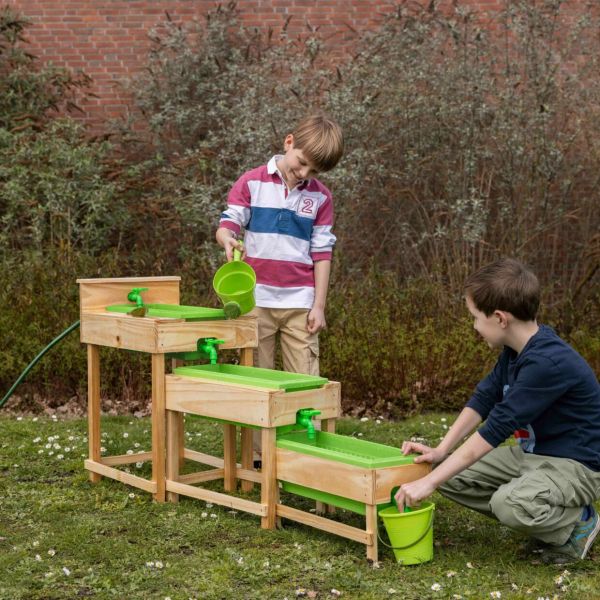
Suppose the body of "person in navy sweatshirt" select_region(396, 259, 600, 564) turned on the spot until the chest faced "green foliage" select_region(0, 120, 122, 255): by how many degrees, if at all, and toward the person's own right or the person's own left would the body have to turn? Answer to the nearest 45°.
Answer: approximately 45° to the person's own right

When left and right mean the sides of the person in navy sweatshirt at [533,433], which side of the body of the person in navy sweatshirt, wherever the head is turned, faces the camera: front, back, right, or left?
left

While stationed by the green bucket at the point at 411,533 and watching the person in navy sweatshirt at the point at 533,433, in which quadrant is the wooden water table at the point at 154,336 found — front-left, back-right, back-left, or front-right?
back-left

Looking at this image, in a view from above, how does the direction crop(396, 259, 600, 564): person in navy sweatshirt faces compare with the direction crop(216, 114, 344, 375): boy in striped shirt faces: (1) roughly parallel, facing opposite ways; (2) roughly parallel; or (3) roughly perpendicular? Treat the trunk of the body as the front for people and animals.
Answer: roughly perpendicular

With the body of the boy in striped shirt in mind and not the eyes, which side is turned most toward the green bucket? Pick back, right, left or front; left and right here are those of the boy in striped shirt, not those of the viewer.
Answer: front

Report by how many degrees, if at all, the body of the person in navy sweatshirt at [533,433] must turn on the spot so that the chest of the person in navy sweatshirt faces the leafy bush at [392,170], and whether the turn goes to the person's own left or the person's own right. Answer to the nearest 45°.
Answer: approximately 90° to the person's own right

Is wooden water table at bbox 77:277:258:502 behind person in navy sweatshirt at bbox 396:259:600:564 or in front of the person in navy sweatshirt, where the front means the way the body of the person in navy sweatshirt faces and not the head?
in front

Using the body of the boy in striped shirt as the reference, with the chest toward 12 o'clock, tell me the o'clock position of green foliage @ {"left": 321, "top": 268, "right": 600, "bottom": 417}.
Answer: The green foliage is roughly at 7 o'clock from the boy in striped shirt.

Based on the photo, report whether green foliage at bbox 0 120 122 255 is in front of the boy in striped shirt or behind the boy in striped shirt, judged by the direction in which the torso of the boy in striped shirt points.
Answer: behind

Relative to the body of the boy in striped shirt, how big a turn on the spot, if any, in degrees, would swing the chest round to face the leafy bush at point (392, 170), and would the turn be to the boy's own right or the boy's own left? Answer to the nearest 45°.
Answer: approximately 180°

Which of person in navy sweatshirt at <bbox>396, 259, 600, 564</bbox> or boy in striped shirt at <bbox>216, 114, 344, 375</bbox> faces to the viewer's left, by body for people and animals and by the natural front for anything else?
the person in navy sweatshirt

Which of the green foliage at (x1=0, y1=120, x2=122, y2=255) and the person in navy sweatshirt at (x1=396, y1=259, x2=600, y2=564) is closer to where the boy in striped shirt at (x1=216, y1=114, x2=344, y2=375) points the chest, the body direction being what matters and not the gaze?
the person in navy sweatshirt

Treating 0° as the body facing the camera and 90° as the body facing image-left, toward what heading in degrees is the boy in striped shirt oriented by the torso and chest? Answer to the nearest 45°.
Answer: approximately 0°

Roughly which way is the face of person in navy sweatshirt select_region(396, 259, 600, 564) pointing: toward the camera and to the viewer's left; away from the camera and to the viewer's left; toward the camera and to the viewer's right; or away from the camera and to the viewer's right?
away from the camera and to the viewer's left

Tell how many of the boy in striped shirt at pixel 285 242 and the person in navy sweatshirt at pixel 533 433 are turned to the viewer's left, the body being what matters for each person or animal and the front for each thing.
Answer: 1
